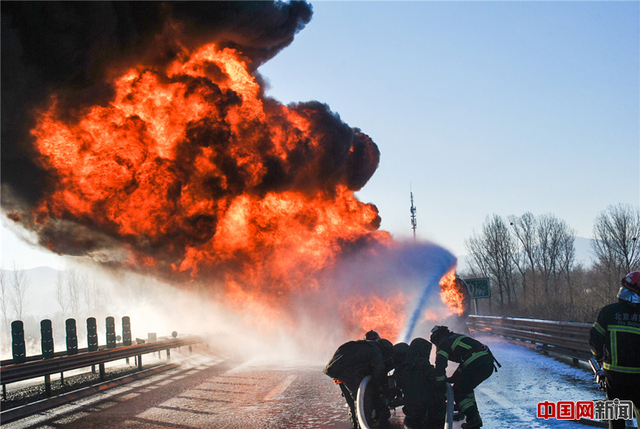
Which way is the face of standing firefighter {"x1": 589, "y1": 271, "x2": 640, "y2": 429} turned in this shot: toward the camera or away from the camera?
away from the camera

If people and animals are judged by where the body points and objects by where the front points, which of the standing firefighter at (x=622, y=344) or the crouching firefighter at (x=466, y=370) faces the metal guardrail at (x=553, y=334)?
the standing firefighter

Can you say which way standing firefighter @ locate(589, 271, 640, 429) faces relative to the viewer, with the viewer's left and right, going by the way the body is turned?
facing away from the viewer

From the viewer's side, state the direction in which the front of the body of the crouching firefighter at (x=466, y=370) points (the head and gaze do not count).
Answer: to the viewer's left

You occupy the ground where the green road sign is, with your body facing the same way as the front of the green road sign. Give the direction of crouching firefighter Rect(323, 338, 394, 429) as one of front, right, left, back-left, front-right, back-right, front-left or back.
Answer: front

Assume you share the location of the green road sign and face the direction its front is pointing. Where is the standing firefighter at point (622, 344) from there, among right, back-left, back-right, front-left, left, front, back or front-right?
front

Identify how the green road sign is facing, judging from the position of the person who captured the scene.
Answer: facing the viewer
